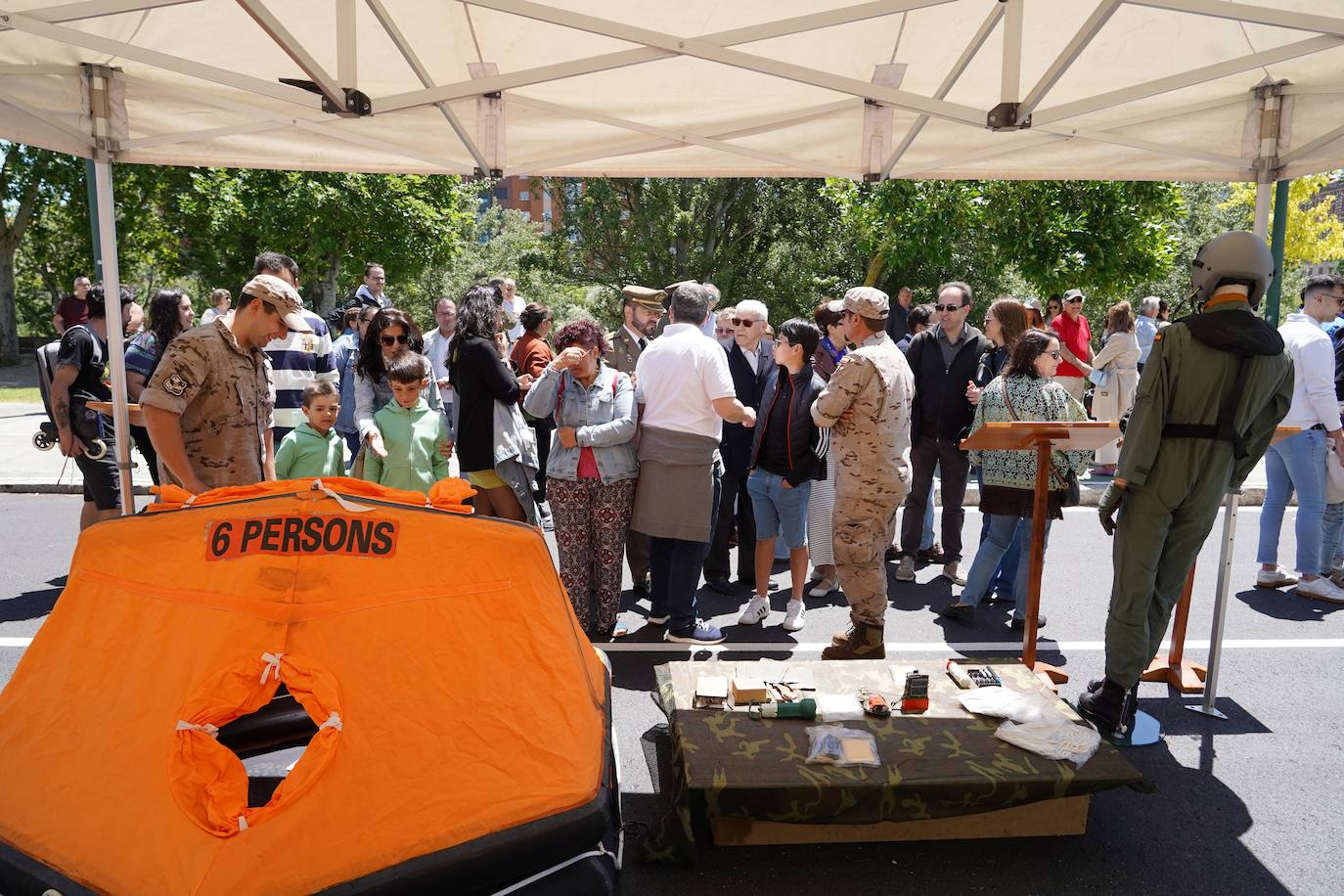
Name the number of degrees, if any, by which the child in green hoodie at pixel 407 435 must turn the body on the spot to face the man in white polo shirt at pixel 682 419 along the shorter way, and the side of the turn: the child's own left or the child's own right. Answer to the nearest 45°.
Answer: approximately 90° to the child's own left

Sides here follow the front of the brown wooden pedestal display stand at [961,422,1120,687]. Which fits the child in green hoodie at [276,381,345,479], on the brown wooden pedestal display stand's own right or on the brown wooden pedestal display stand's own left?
on the brown wooden pedestal display stand's own left

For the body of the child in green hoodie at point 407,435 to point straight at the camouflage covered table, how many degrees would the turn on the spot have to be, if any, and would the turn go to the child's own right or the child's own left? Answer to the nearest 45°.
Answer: approximately 45° to the child's own left

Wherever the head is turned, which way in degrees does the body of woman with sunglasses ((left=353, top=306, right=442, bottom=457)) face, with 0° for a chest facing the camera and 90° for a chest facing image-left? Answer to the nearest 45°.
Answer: approximately 0°

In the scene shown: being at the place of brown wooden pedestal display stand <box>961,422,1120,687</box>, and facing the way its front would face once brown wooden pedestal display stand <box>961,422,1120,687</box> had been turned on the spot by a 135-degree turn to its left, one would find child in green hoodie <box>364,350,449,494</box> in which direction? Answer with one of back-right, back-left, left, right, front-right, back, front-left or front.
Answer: front-right

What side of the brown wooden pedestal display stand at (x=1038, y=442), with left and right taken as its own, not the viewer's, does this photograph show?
back

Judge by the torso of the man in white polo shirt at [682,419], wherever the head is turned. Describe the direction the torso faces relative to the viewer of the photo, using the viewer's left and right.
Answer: facing away from the viewer and to the right of the viewer
